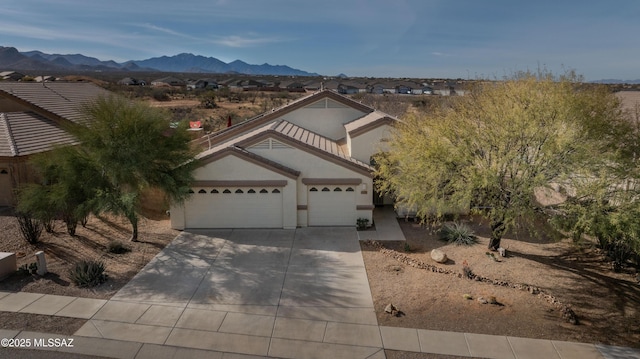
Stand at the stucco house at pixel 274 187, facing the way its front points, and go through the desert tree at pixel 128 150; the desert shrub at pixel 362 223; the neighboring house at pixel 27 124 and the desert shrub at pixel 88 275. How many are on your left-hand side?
1

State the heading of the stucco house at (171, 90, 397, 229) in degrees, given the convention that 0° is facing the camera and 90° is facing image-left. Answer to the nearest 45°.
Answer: approximately 0°

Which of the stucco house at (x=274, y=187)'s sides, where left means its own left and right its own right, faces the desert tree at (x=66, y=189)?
right

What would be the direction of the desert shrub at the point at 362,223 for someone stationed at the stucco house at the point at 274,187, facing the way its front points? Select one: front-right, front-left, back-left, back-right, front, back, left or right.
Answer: left

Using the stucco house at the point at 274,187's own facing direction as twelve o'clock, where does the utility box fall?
The utility box is roughly at 2 o'clock from the stucco house.

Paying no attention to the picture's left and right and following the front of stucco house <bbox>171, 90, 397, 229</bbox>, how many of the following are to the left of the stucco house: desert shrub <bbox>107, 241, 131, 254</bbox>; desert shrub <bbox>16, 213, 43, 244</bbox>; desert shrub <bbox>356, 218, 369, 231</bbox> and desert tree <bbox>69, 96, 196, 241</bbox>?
1

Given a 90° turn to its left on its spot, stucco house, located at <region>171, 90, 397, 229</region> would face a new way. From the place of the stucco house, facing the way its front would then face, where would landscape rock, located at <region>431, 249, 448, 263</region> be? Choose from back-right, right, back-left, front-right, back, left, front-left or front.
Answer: front-right

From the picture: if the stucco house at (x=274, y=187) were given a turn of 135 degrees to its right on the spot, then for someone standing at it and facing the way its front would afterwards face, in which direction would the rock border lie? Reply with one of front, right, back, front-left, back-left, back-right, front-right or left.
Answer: back

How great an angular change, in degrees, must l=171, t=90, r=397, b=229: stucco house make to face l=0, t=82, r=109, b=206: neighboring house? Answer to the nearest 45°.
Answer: approximately 135° to its right

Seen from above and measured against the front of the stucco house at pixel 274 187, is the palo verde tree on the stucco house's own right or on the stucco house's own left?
on the stucco house's own left

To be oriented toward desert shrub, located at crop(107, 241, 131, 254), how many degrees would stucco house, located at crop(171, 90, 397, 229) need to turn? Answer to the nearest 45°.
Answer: approximately 45° to its right

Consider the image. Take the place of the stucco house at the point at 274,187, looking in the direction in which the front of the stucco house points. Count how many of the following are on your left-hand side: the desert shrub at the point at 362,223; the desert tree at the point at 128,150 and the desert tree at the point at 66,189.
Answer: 1

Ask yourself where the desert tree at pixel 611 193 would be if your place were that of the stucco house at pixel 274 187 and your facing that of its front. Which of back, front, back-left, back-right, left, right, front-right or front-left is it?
front-left
